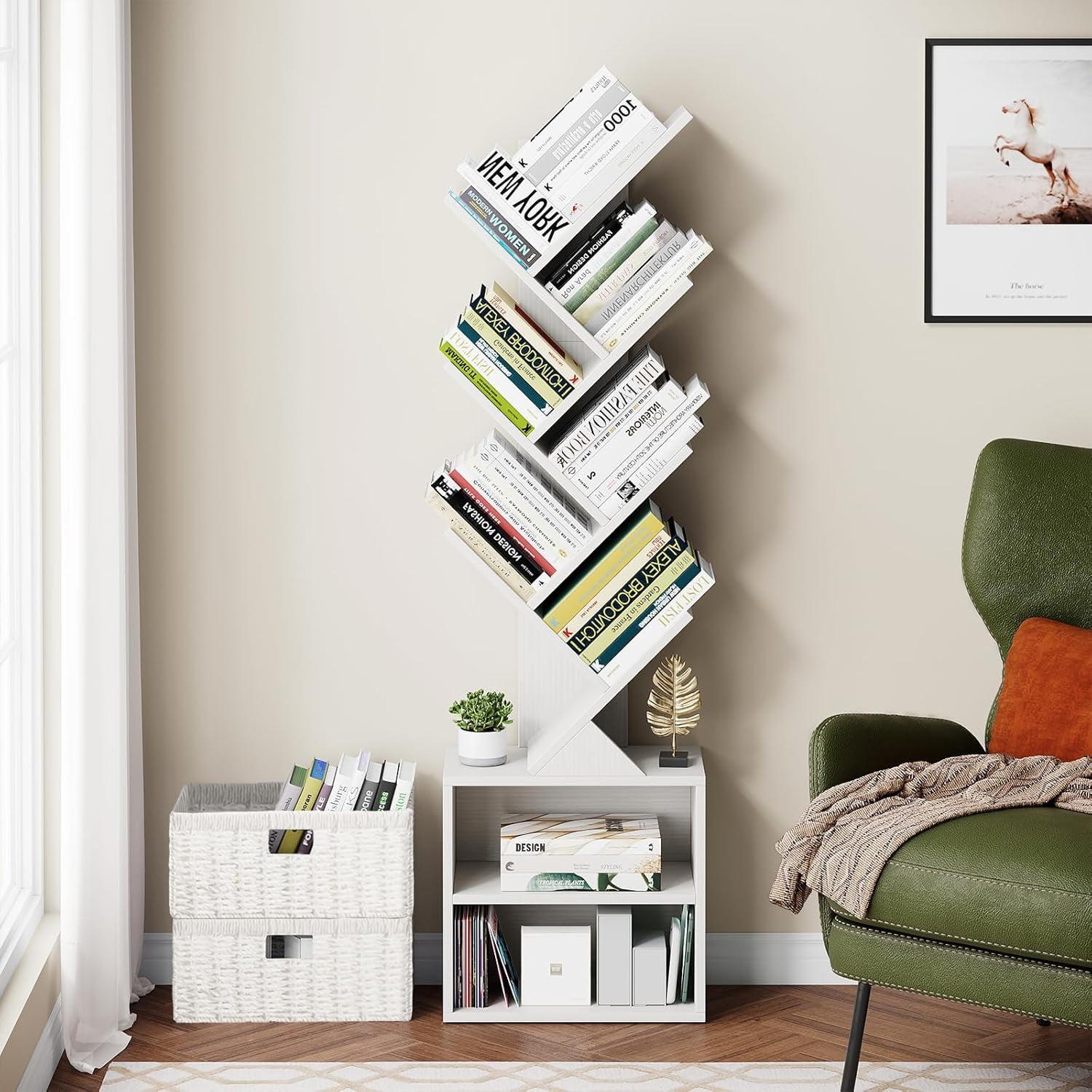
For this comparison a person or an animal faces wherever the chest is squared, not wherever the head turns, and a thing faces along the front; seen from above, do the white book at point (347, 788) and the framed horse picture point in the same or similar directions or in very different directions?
same or similar directions

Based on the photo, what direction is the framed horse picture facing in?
toward the camera

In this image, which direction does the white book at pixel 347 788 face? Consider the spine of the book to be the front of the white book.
toward the camera

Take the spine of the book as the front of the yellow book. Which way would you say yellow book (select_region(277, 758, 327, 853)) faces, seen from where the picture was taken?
facing the viewer

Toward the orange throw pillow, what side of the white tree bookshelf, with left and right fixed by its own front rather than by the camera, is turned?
left

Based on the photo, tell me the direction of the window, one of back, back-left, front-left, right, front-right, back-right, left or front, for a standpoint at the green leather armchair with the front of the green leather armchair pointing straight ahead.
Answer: front-right

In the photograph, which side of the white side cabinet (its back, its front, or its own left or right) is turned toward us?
front

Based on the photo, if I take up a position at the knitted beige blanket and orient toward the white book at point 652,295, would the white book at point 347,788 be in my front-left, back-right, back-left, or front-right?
front-left

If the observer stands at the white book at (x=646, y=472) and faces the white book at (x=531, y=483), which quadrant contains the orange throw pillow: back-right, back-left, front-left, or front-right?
back-left

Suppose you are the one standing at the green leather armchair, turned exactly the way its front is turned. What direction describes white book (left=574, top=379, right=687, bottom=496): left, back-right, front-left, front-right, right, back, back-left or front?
right

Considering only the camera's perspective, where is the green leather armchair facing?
facing the viewer and to the left of the viewer

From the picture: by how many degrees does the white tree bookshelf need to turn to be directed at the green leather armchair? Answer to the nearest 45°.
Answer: approximately 45° to its left

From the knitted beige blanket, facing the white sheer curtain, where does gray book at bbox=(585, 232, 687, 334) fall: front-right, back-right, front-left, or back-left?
front-right
